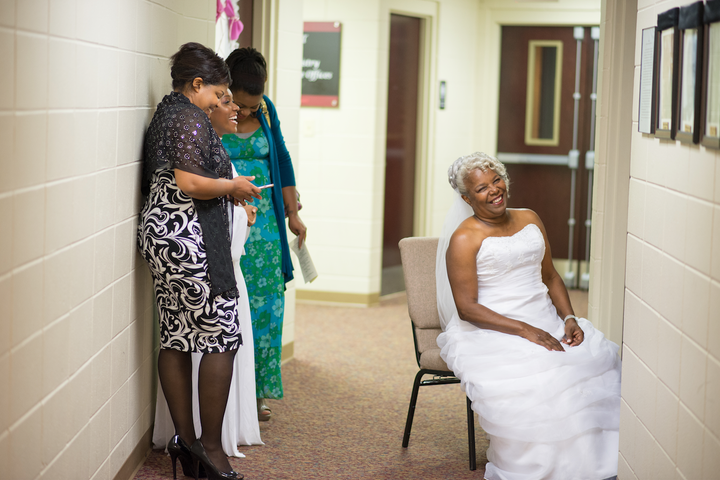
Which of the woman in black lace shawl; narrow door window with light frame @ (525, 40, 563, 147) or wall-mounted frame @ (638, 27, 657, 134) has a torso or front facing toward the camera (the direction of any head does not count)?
narrow door window with light frame @ (525, 40, 563, 147)

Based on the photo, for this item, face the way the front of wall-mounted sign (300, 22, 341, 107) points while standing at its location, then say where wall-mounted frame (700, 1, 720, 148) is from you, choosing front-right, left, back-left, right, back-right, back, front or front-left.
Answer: front

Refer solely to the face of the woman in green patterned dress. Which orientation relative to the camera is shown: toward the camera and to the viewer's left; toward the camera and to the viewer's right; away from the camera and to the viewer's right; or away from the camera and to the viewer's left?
toward the camera and to the viewer's left

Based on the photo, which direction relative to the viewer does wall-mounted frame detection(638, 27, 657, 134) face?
to the viewer's left

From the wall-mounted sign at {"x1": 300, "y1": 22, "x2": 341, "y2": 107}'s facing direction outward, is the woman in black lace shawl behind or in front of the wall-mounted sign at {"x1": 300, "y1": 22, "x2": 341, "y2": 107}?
in front

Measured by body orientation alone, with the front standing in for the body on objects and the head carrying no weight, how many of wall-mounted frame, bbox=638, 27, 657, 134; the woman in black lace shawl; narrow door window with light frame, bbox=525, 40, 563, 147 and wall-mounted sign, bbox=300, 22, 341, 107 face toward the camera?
2

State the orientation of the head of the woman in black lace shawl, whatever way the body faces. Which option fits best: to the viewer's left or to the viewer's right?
to the viewer's right

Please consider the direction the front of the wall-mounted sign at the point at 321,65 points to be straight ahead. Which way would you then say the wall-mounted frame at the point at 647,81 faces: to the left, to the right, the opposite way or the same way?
to the right

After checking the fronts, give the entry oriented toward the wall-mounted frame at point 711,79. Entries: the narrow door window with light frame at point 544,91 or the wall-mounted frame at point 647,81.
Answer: the narrow door window with light frame at point 544,91

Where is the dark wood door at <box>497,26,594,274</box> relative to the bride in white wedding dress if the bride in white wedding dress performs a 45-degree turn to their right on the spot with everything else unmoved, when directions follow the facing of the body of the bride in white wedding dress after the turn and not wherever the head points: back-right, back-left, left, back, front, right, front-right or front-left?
back

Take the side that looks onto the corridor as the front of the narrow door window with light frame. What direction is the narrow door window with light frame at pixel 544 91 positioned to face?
toward the camera

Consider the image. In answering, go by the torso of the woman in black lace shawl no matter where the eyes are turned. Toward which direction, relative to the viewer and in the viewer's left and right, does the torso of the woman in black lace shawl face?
facing to the right of the viewer
